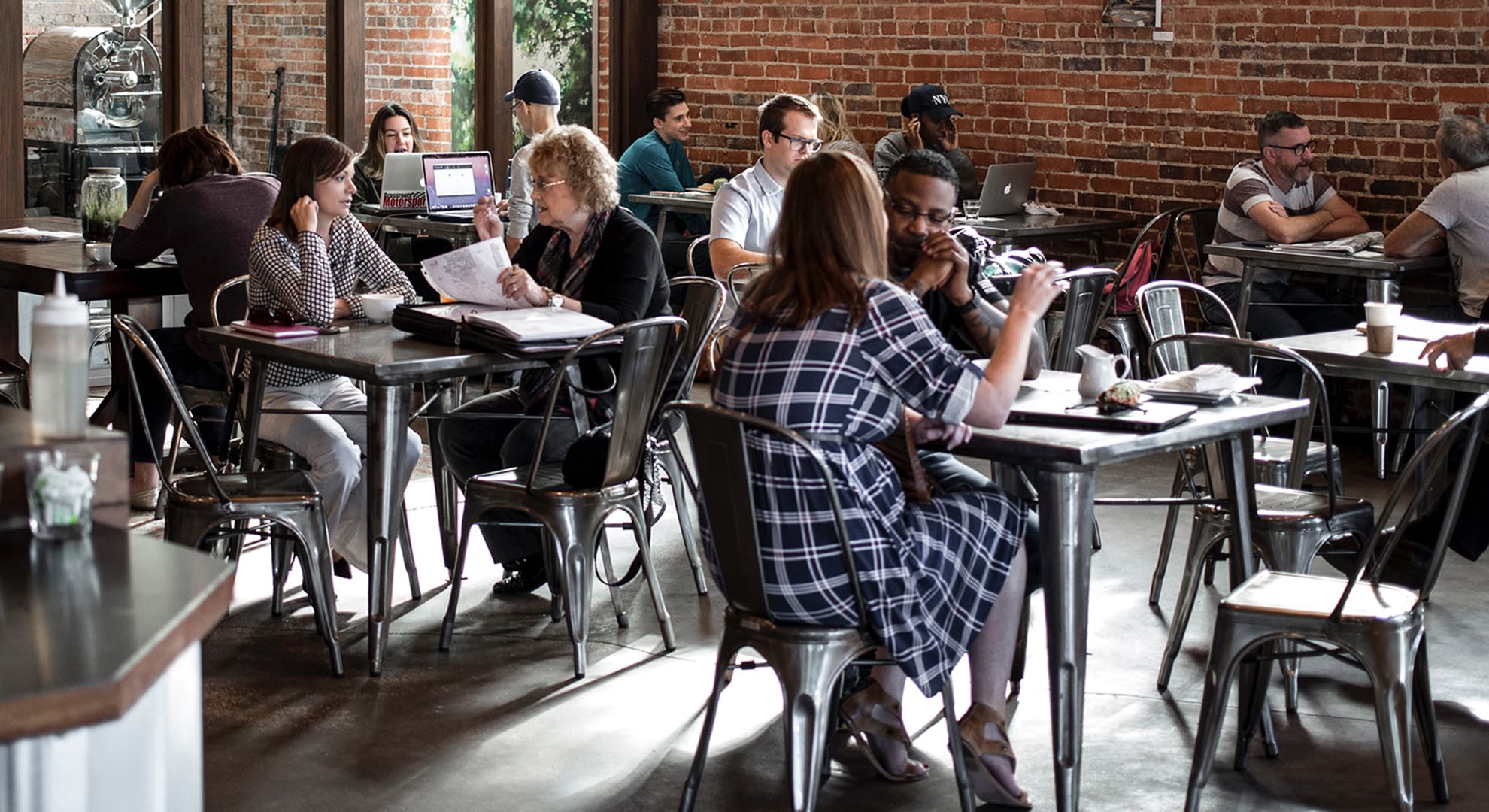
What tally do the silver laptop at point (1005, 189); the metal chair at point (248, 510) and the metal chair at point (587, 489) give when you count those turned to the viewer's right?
1

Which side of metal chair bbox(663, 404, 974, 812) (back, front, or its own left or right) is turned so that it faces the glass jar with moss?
left

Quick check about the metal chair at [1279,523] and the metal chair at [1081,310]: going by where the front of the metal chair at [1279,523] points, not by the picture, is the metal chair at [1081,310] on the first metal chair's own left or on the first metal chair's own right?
on the first metal chair's own left

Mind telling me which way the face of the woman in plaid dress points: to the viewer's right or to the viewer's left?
to the viewer's right

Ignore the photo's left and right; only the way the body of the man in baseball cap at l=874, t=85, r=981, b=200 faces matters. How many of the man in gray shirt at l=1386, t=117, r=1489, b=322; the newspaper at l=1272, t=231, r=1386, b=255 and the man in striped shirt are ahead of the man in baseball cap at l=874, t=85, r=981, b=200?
3

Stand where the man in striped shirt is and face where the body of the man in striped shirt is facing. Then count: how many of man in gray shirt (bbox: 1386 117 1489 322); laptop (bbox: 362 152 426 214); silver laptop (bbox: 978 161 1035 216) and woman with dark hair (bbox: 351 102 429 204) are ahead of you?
1

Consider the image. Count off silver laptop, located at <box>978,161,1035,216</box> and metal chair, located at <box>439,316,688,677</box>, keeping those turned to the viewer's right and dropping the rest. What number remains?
0

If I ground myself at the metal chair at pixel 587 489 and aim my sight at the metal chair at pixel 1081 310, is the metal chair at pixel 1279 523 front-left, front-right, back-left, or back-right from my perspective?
front-right

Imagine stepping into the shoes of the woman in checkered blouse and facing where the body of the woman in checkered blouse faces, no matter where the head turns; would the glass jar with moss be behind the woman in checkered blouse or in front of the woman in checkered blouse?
behind

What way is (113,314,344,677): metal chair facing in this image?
to the viewer's right

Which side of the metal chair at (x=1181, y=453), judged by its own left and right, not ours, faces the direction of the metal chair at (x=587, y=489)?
back

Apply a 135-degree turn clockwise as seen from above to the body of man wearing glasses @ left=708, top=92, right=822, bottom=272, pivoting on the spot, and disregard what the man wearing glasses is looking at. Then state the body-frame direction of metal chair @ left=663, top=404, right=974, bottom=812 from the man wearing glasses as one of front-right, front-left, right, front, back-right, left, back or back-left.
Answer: left

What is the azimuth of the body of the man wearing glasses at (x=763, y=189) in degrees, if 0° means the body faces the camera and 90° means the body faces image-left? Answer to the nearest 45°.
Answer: approximately 315°

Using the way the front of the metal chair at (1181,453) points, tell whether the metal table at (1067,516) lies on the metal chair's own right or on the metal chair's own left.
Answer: on the metal chair's own right

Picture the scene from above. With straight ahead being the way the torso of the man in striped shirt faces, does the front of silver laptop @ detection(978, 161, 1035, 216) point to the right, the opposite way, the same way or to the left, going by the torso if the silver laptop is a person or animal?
the opposite way

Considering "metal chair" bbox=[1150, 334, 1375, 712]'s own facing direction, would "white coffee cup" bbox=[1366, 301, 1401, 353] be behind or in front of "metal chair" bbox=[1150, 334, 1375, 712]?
in front
